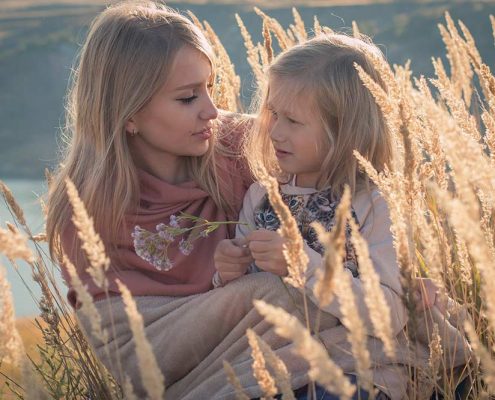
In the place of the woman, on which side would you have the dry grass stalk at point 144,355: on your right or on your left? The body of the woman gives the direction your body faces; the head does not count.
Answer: on your right

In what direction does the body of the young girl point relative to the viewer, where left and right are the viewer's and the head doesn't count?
facing the viewer and to the left of the viewer

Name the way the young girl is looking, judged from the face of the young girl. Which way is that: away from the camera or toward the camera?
toward the camera

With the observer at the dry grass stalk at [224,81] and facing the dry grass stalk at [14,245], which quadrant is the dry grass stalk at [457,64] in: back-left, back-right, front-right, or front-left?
back-left

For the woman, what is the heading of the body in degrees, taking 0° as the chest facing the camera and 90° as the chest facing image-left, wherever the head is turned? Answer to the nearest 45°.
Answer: approximately 315°

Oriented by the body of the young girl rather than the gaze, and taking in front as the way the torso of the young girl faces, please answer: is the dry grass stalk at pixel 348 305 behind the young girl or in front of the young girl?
in front

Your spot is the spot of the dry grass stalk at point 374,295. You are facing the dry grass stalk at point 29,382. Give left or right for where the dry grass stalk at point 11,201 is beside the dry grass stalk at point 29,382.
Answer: right

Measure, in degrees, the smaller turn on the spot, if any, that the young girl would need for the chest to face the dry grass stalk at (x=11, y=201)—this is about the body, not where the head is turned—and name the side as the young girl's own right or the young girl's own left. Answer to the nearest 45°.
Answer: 0° — they already face it

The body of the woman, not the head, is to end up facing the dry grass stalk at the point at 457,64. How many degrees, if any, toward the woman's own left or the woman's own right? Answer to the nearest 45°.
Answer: approximately 90° to the woman's own left

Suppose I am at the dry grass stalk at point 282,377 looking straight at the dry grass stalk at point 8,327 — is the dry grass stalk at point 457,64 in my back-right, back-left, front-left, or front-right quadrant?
back-right

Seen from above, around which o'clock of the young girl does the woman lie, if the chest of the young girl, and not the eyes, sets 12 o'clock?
The woman is roughly at 2 o'clock from the young girl.

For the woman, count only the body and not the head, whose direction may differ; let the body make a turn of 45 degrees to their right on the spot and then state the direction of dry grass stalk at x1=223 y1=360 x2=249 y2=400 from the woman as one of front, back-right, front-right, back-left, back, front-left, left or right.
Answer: front

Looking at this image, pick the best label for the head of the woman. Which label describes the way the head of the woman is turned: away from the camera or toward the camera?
toward the camera

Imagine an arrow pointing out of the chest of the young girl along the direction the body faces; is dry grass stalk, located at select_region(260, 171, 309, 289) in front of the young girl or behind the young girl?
in front

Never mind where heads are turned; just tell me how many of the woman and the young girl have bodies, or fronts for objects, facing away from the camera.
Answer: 0
